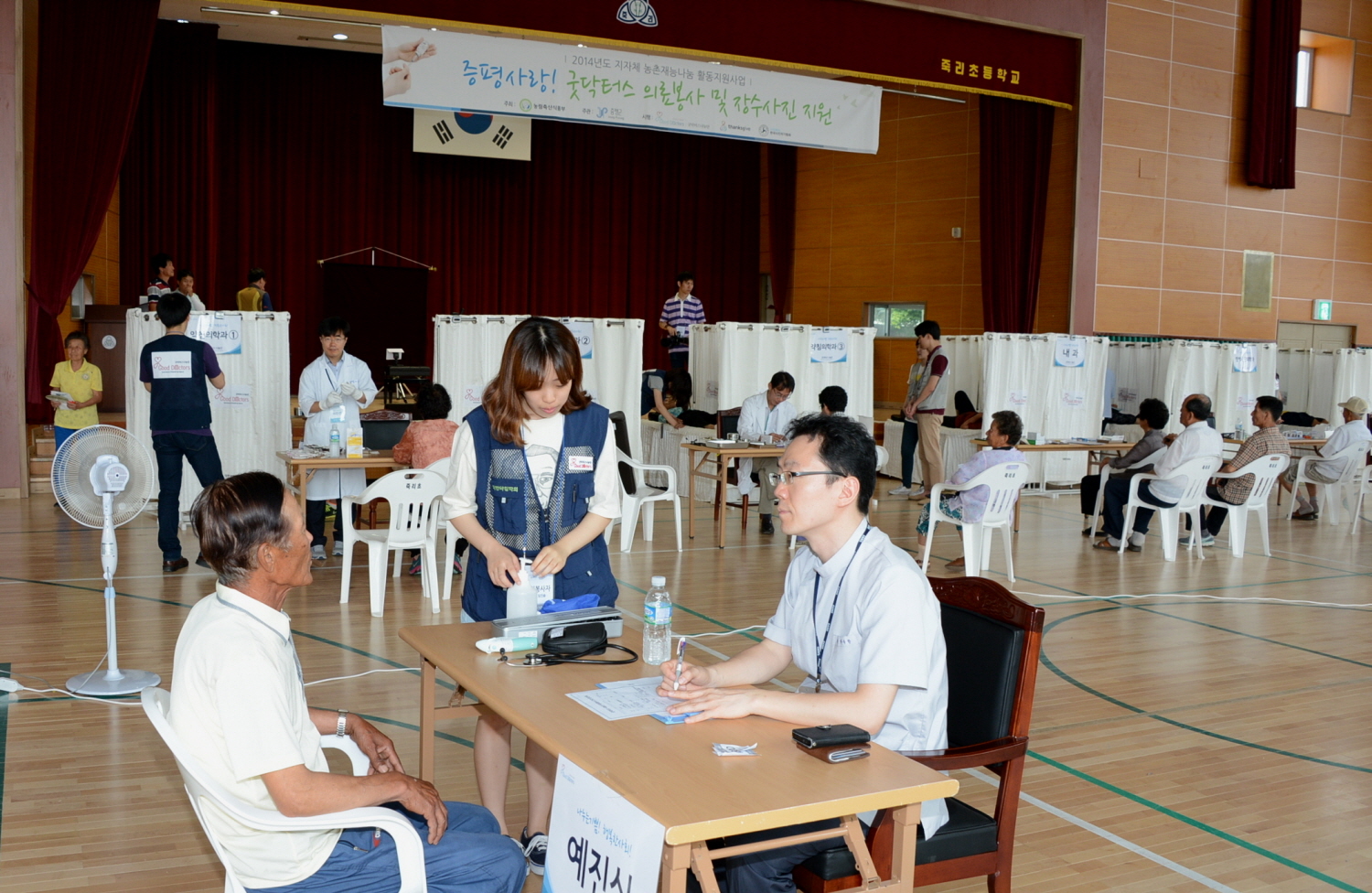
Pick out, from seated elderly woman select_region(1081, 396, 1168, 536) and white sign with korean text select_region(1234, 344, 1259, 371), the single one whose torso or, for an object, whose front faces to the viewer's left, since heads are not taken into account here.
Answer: the seated elderly woman

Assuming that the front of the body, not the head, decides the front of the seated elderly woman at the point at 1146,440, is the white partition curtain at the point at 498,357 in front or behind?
in front

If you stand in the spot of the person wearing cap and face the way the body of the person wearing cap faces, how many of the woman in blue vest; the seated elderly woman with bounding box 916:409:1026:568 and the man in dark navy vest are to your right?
0

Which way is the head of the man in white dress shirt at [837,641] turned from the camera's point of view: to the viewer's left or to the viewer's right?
to the viewer's left

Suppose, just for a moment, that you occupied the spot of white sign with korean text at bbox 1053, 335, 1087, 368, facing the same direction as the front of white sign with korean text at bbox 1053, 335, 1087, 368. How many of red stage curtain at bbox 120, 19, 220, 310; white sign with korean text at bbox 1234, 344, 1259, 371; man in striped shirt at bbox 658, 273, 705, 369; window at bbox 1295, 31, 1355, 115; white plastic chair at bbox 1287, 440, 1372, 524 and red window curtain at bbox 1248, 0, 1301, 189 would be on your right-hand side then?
2

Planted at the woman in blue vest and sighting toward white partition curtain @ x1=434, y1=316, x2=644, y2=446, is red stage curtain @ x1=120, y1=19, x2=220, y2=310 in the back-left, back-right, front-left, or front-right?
front-left

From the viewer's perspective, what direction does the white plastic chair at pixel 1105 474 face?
to the viewer's left

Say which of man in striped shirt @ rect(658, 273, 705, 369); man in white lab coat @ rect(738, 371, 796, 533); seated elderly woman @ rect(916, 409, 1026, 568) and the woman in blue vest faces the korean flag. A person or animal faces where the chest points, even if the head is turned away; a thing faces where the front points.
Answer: the seated elderly woman

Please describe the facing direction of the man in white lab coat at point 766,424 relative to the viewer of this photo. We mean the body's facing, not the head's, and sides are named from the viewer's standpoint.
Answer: facing the viewer and to the right of the viewer

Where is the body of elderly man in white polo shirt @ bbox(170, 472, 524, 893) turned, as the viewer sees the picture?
to the viewer's right

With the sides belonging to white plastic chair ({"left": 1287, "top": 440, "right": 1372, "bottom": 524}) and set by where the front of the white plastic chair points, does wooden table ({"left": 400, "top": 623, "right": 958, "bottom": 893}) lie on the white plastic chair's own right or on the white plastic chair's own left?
on the white plastic chair's own left

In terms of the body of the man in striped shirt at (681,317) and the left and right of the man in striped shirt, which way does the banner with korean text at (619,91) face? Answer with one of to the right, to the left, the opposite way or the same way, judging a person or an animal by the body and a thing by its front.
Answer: the same way

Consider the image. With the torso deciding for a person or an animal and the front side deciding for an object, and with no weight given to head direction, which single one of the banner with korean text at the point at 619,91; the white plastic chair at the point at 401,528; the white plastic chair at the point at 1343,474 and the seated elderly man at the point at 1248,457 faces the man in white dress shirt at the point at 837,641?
the banner with korean text

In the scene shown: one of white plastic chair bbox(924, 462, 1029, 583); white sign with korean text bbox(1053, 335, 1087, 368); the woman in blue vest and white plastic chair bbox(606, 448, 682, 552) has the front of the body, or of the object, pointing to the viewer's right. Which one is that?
white plastic chair bbox(606, 448, 682, 552)

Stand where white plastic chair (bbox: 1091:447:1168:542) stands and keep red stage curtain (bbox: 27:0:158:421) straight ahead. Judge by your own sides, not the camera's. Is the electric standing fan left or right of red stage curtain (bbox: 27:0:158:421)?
left

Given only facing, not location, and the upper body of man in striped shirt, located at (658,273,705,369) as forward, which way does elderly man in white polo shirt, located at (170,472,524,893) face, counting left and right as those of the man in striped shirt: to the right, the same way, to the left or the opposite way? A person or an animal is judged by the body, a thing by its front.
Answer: to the left

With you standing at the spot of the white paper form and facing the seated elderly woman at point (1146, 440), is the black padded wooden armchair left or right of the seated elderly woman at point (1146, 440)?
right

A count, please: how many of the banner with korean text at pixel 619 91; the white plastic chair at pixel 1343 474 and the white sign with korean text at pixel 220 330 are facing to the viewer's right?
0
